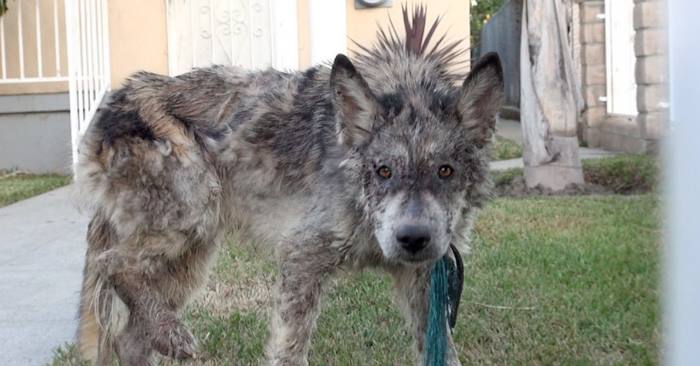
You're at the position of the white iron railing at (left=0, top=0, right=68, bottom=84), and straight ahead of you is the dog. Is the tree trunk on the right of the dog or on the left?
left

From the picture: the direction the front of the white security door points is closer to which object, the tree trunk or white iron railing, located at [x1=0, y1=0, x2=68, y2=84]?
the tree trunk

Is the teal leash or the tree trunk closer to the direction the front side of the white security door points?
the teal leash

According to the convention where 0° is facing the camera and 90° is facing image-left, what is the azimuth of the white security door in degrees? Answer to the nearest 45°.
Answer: approximately 0°

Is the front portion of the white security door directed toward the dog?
yes

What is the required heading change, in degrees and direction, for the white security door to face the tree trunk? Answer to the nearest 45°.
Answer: approximately 45° to its left

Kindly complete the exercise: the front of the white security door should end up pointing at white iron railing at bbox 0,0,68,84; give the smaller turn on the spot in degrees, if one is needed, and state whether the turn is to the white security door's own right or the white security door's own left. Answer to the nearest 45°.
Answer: approximately 90° to the white security door's own right

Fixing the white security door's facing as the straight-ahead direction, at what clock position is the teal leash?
The teal leash is roughly at 12 o'clock from the white security door.

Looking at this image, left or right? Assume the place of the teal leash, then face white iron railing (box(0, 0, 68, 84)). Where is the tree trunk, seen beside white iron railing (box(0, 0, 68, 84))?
right

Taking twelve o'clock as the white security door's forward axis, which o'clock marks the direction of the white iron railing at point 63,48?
The white iron railing is roughly at 3 o'clock from the white security door.

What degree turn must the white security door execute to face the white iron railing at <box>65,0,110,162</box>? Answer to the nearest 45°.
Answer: approximately 45° to its right

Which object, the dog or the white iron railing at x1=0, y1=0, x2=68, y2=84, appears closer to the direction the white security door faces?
the dog

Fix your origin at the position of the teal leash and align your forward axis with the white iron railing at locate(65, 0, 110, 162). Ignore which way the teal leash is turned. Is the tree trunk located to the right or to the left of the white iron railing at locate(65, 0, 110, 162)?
right

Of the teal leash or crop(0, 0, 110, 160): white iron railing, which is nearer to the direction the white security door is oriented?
the teal leash
